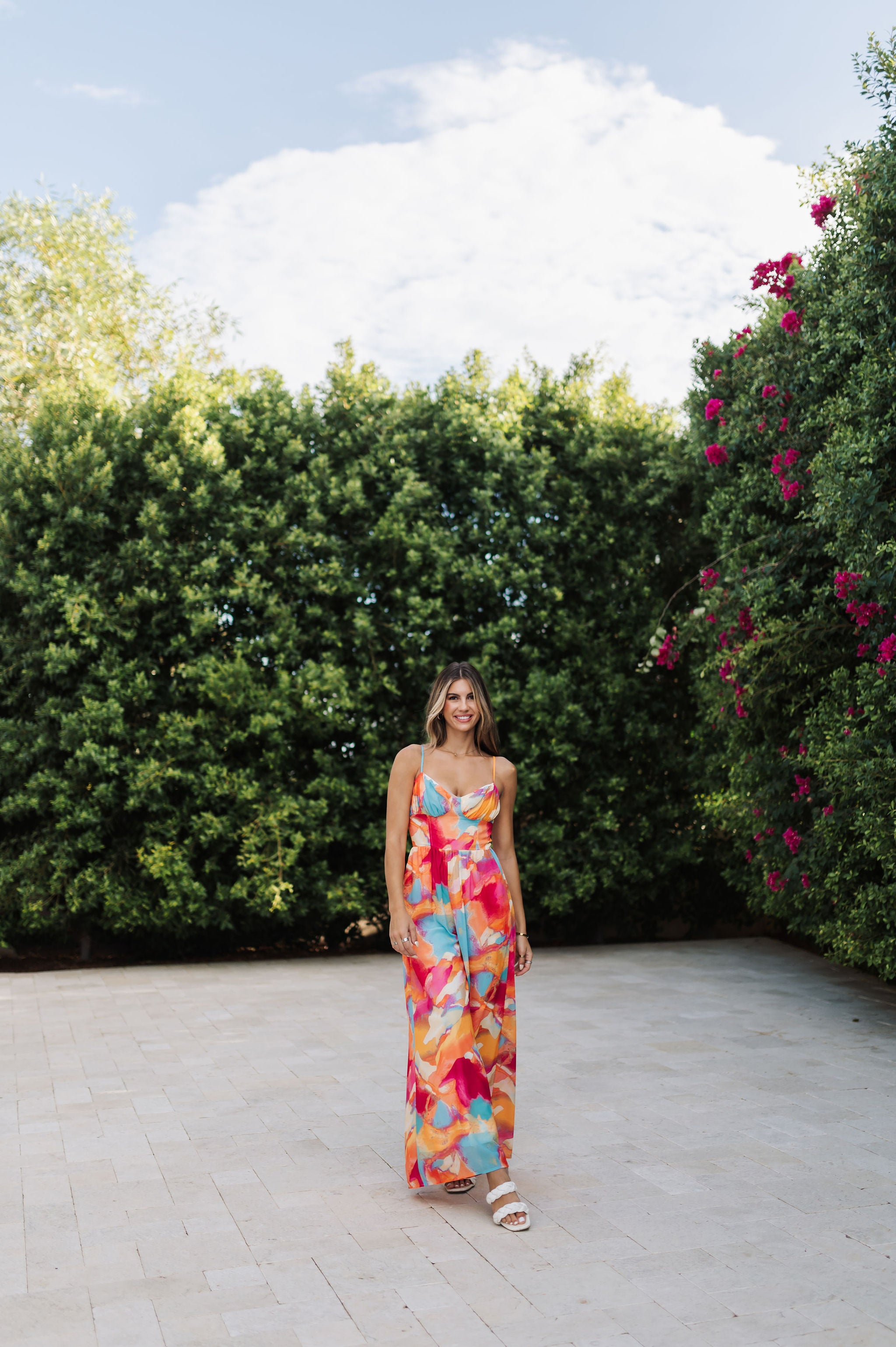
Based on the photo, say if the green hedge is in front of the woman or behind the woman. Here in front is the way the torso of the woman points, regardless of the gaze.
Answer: behind

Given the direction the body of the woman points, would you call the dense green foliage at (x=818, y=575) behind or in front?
behind

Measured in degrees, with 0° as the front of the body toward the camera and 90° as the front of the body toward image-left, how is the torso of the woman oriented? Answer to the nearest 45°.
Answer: approximately 0°
